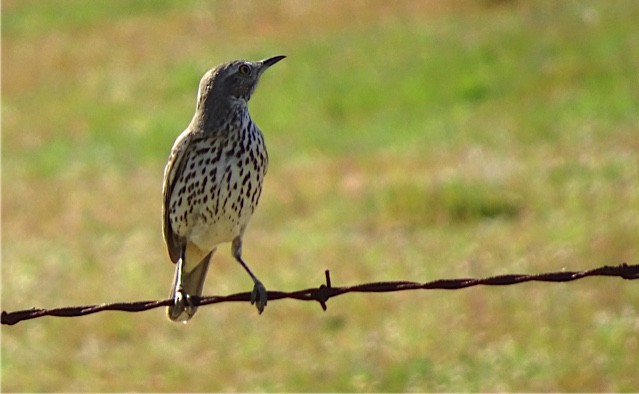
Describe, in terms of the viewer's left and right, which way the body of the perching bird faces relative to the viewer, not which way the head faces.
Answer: facing the viewer and to the right of the viewer
